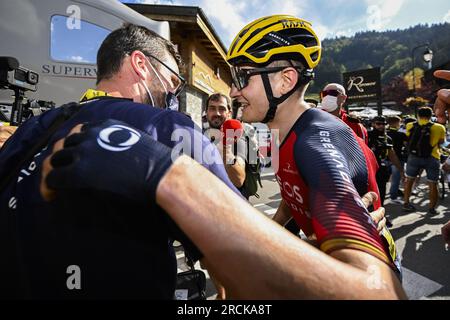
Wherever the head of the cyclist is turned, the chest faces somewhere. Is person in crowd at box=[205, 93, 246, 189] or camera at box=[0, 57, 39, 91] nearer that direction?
the camera

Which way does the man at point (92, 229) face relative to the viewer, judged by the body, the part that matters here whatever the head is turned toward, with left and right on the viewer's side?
facing away from the viewer and to the right of the viewer

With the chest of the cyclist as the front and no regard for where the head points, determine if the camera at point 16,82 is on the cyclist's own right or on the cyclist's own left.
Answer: on the cyclist's own right

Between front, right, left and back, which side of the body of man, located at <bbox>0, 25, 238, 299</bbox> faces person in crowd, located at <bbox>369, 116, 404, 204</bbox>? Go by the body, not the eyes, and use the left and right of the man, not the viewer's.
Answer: front

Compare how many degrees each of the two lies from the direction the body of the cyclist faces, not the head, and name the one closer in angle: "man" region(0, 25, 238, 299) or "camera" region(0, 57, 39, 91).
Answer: the man

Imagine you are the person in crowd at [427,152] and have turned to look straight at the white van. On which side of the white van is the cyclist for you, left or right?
left

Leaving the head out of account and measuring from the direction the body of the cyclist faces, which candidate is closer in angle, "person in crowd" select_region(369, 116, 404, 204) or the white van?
the white van

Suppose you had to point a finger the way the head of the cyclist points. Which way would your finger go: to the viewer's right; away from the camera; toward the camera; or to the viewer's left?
to the viewer's left

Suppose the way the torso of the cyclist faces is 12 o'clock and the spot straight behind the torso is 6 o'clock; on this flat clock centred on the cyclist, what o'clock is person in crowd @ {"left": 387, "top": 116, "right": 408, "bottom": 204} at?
The person in crowd is roughly at 5 o'clock from the cyclist.
